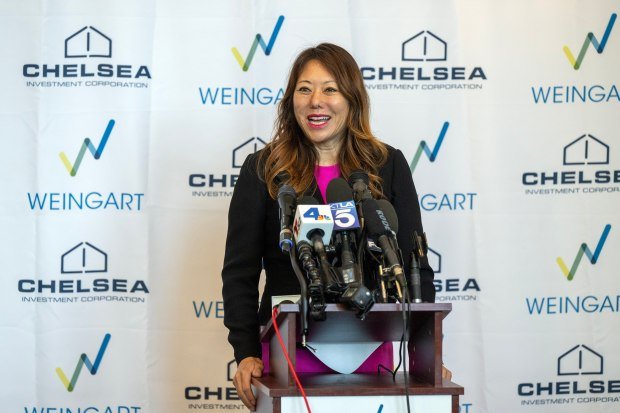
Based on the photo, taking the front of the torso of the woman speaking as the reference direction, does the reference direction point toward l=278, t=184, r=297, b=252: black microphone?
yes

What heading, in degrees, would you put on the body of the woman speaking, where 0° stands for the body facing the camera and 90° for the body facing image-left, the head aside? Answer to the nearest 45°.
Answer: approximately 0°

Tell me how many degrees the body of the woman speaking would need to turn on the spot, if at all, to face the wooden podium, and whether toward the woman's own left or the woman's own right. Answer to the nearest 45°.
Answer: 0° — they already face it
